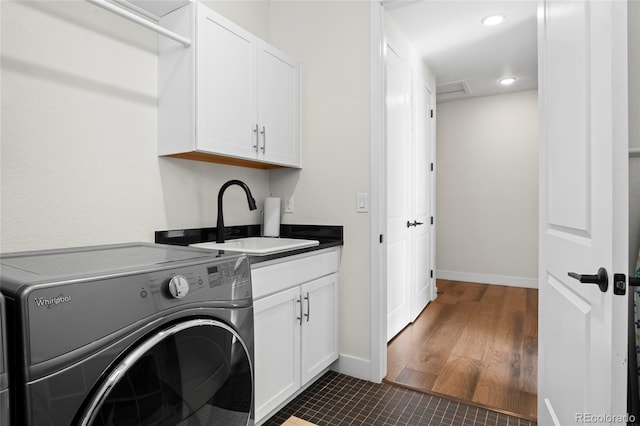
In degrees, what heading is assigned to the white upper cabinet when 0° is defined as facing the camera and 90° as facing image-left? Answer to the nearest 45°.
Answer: approximately 315°

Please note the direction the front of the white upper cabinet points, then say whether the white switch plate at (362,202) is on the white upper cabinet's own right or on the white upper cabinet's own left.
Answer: on the white upper cabinet's own left

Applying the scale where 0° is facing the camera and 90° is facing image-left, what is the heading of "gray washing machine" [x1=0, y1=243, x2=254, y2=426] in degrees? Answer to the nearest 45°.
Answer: approximately 315°

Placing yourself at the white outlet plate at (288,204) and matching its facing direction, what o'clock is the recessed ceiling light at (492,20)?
The recessed ceiling light is roughly at 7 o'clock from the white outlet plate.

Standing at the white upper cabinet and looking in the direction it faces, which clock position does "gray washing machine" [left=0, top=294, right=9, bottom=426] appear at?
The gray washing machine is roughly at 2 o'clock from the white upper cabinet.

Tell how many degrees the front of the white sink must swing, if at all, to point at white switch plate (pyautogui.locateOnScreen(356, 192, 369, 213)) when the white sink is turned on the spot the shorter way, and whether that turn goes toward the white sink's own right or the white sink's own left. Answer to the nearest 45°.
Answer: approximately 45° to the white sink's own left

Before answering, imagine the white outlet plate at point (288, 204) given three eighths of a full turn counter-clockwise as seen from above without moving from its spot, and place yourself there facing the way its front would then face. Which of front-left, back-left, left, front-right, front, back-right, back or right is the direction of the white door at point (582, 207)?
front-right

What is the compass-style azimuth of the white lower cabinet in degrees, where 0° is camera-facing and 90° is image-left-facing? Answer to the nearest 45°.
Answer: approximately 315°
